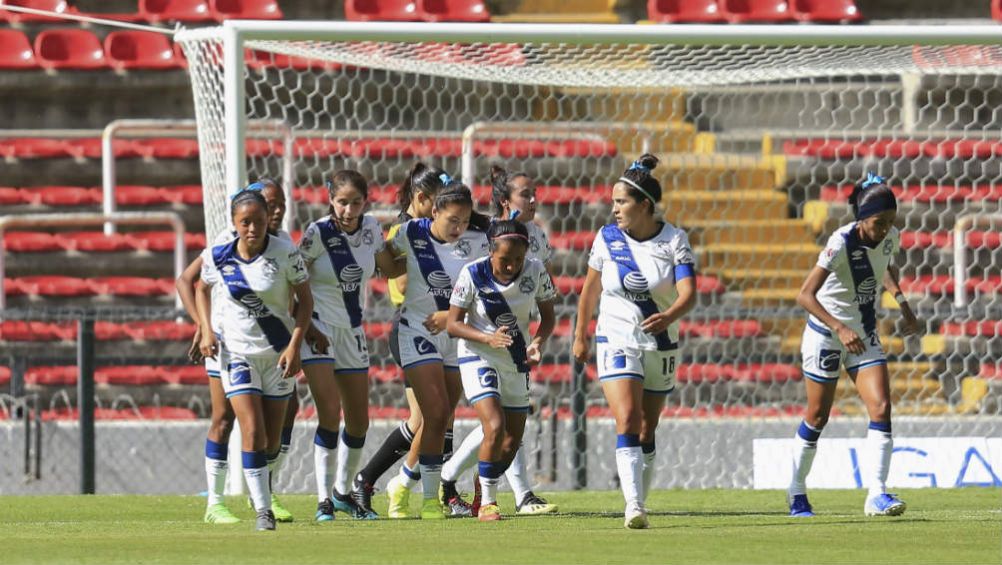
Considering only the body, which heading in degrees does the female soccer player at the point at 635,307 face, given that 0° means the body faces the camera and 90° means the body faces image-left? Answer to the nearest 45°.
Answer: approximately 0°

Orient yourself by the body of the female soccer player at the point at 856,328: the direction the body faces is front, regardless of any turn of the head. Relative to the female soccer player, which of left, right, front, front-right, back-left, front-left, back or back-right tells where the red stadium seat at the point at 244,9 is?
back

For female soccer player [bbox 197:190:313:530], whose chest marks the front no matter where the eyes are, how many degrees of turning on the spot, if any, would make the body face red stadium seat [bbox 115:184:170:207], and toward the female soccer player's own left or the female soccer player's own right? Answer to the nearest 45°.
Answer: approximately 180°

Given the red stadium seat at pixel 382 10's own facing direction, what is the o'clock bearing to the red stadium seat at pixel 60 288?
the red stadium seat at pixel 60 288 is roughly at 2 o'clock from the red stadium seat at pixel 382 10.

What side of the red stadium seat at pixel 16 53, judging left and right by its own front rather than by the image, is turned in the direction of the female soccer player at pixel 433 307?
front

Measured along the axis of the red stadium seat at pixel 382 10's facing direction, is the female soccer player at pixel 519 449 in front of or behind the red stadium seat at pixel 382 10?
in front
